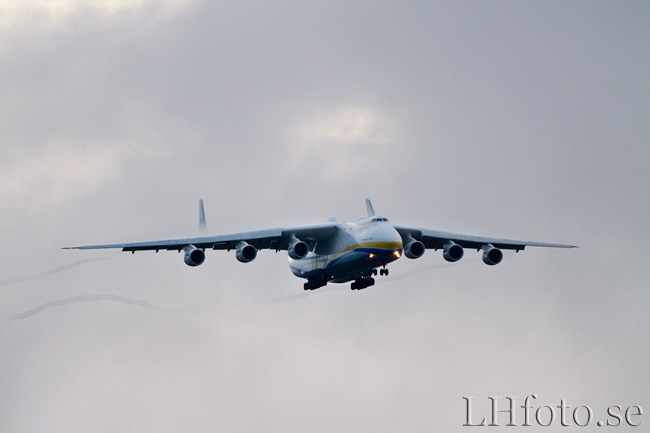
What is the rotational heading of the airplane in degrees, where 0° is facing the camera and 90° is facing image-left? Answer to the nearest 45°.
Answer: approximately 0°
